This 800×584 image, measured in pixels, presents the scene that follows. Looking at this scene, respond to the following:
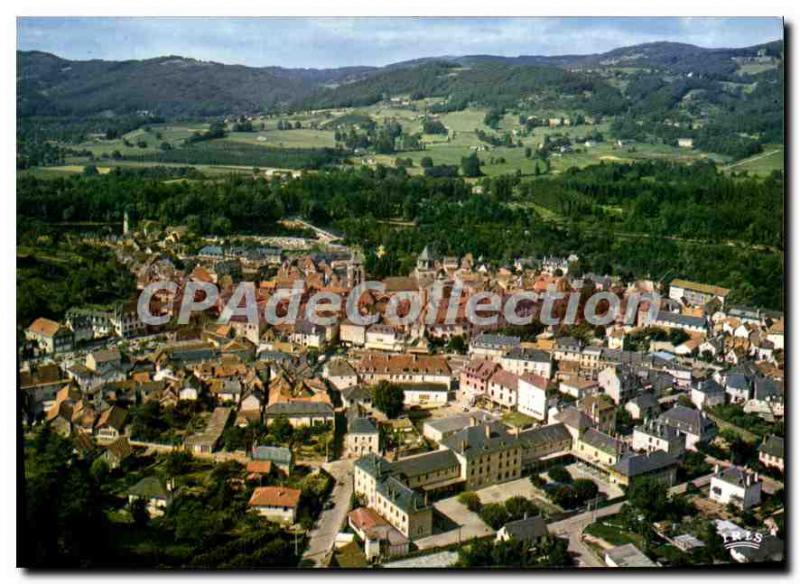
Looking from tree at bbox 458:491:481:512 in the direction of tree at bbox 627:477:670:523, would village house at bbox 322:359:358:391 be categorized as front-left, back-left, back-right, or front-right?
back-left

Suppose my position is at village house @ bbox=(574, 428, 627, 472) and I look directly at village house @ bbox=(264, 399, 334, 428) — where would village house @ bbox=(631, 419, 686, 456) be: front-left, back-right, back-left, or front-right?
back-right

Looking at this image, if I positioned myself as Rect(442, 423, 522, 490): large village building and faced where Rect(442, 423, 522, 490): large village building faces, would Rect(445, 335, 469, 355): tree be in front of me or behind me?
behind

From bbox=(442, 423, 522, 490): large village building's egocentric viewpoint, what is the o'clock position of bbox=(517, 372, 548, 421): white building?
The white building is roughly at 8 o'clock from the large village building.

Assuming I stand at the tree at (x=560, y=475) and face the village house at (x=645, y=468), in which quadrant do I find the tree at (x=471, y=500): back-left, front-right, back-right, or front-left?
back-right

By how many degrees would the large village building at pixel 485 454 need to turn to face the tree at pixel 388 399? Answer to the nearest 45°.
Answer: approximately 180°

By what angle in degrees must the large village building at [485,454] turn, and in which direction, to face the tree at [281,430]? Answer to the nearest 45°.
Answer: approximately 135° to its right

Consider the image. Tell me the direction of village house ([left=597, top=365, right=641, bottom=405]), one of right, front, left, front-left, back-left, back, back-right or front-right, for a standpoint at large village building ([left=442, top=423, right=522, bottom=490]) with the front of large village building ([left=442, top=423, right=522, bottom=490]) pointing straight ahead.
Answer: left

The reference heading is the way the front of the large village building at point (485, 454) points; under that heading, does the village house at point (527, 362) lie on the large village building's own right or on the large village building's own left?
on the large village building's own left

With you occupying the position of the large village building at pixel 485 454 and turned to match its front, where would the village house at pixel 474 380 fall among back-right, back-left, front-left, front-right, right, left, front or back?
back-left

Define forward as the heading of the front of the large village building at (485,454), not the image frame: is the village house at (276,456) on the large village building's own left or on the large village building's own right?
on the large village building's own right
